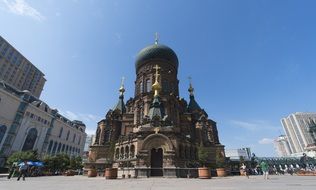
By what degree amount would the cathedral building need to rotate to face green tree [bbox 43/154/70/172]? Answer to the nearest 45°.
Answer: approximately 90° to its right

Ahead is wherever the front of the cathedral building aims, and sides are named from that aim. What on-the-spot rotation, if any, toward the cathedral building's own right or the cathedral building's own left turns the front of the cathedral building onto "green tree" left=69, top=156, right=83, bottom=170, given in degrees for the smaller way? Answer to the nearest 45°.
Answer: approximately 135° to the cathedral building's own right

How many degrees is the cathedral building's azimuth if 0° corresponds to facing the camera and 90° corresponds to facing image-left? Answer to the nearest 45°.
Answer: approximately 0°
